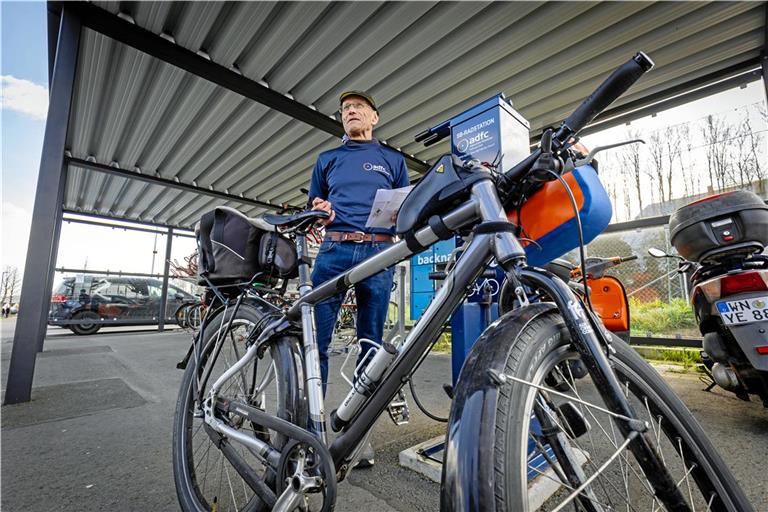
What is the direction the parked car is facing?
to the viewer's right

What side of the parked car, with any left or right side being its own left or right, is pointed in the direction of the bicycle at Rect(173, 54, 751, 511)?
right

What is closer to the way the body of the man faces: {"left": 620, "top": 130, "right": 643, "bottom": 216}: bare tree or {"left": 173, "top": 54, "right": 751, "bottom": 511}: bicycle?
the bicycle

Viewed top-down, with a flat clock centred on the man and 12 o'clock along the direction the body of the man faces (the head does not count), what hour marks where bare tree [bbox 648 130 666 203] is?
The bare tree is roughly at 8 o'clock from the man.

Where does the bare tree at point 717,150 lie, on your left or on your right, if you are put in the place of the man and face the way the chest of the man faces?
on your left

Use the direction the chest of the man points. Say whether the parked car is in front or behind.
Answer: behind

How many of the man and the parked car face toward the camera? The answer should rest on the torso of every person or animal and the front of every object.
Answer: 1

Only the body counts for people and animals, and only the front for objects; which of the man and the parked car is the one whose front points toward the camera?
the man

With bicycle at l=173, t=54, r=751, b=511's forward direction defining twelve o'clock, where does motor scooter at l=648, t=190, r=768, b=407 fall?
The motor scooter is roughly at 9 o'clock from the bicycle.

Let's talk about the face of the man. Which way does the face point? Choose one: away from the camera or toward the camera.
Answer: toward the camera

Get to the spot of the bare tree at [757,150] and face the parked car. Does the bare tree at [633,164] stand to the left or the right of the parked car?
right

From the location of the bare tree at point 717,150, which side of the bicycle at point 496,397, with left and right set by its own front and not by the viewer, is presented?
left

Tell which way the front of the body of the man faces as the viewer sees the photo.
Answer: toward the camera

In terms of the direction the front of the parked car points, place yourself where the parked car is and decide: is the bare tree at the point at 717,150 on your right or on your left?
on your right
